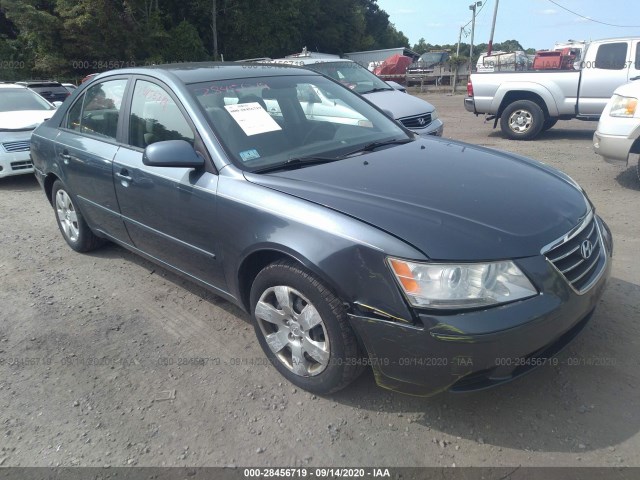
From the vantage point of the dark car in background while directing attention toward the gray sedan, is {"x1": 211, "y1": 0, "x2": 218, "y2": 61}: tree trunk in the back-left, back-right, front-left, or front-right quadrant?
back-left

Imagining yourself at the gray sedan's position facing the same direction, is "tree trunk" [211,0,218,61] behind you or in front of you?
behind

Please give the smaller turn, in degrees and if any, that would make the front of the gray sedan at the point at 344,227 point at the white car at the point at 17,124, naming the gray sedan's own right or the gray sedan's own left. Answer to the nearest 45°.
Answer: approximately 180°

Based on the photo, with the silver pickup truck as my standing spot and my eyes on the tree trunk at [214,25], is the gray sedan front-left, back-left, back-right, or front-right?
back-left

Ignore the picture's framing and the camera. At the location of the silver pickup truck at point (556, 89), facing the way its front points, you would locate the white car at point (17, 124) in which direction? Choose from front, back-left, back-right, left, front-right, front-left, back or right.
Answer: back-right

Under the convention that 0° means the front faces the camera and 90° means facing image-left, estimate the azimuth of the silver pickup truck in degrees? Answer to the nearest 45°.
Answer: approximately 270°

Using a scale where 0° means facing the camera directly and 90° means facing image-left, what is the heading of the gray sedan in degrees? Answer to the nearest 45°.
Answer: approximately 315°

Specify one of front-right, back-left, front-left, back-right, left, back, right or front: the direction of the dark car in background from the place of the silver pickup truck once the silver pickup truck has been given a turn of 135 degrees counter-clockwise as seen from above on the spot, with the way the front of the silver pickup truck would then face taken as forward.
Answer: front-left
